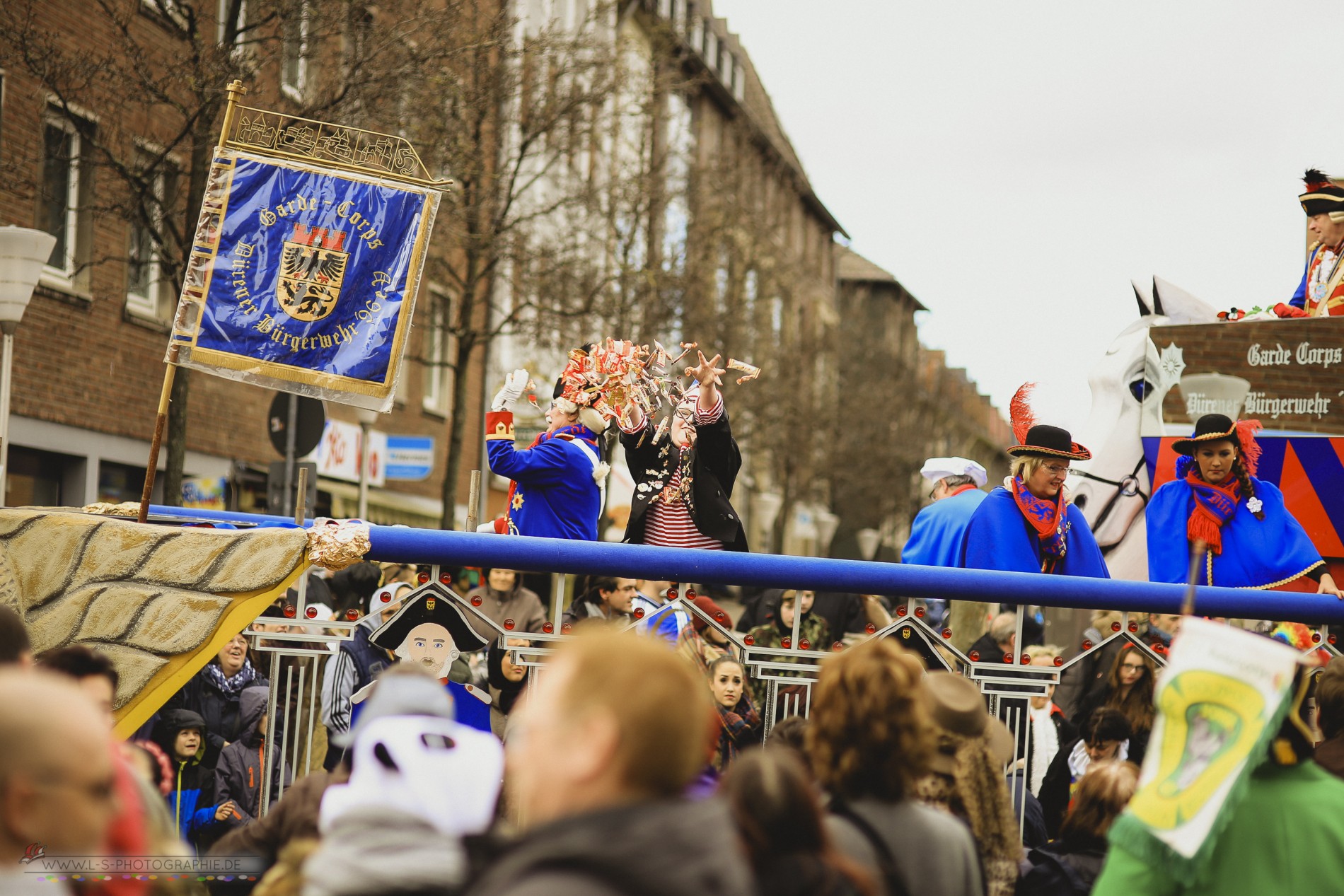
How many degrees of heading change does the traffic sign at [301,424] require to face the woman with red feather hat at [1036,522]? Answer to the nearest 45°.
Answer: approximately 135° to its right

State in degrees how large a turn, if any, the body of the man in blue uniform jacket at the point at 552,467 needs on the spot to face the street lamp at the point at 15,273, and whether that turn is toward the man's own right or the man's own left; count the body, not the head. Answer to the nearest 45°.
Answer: approximately 45° to the man's own right

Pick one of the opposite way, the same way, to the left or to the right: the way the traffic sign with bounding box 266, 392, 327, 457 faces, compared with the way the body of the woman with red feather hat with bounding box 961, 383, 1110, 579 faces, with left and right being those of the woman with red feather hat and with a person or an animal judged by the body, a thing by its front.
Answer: the opposite way

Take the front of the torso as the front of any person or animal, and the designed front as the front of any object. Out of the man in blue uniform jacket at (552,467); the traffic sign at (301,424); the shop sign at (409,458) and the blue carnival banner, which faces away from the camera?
the traffic sign at (301,424)

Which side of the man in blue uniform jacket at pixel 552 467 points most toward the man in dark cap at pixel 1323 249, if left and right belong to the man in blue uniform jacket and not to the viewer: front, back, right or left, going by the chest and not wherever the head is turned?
back

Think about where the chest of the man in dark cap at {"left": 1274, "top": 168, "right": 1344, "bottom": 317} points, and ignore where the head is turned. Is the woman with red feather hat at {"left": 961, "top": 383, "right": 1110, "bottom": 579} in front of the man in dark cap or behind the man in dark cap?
in front

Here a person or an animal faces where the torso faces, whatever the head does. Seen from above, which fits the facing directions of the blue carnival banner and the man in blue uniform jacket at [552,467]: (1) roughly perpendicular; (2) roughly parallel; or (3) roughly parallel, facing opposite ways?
roughly perpendicular

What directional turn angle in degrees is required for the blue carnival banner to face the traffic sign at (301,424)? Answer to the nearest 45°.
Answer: approximately 180°

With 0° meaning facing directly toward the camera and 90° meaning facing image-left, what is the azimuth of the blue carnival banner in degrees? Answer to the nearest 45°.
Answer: approximately 0°

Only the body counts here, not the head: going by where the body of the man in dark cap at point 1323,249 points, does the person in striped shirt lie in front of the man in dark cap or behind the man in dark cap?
in front

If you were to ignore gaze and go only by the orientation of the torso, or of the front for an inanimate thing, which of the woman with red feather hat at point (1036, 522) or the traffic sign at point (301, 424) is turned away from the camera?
the traffic sign

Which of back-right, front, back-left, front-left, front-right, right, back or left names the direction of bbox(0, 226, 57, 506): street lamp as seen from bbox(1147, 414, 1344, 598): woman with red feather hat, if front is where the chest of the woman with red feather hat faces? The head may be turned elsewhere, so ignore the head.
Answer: right

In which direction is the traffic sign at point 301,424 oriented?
away from the camera
